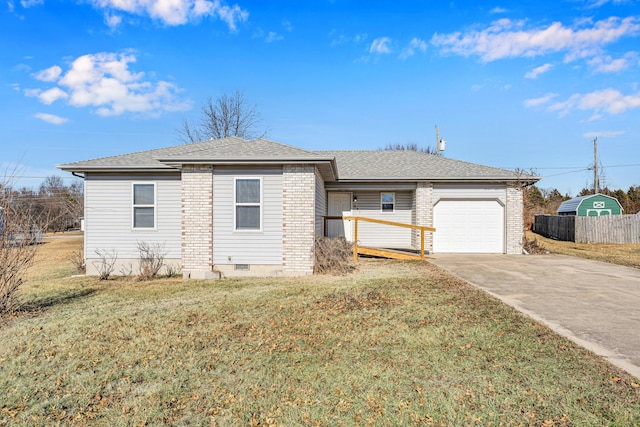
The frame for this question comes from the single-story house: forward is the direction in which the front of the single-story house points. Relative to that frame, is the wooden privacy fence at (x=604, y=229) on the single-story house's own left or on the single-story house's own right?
on the single-story house's own left

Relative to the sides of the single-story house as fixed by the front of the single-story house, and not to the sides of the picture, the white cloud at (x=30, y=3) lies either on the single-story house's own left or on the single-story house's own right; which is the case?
on the single-story house's own right

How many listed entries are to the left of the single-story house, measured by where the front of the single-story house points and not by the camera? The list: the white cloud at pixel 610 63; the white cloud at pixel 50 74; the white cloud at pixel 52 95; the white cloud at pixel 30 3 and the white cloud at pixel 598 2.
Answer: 2

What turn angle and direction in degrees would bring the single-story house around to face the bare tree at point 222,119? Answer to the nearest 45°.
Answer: approximately 180°

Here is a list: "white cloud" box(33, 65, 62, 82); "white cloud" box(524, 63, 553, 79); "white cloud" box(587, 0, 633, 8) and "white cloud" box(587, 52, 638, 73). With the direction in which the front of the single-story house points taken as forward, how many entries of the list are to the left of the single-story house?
3

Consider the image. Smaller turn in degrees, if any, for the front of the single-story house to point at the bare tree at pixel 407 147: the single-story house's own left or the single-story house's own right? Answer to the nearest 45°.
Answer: approximately 135° to the single-story house's own left

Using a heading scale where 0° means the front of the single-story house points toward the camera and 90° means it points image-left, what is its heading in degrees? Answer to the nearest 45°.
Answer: approximately 0°

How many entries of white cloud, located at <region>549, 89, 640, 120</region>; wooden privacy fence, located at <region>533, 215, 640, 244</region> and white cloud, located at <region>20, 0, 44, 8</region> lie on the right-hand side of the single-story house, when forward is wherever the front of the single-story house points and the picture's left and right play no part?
1

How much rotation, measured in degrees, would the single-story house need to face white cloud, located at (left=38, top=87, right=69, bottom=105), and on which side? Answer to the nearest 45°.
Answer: approximately 135° to its right
